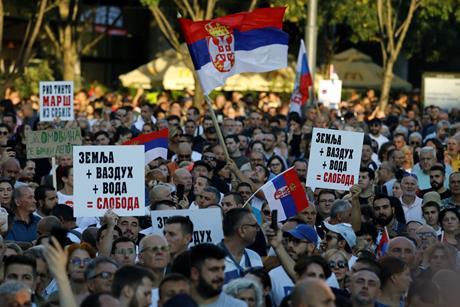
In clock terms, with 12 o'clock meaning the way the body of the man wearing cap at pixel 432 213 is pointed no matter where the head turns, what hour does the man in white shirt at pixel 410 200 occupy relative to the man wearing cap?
The man in white shirt is roughly at 4 o'clock from the man wearing cap.

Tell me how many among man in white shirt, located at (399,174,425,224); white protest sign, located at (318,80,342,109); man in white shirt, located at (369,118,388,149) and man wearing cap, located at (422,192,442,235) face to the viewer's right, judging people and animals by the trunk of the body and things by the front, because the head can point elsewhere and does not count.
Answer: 0

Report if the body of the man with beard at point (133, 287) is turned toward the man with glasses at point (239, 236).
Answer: no

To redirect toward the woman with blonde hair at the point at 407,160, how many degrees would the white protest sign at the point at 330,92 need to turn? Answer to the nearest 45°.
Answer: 0° — it already faces them

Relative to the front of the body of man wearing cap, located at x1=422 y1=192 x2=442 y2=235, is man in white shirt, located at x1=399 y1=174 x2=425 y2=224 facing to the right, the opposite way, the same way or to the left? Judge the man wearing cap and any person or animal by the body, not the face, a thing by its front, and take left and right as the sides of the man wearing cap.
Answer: the same way

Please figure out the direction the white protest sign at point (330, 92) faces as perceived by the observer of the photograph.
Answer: facing the viewer

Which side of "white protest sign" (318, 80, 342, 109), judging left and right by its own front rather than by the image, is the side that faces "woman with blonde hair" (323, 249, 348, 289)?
front

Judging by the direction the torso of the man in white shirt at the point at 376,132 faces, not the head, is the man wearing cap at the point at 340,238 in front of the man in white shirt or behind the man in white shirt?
in front

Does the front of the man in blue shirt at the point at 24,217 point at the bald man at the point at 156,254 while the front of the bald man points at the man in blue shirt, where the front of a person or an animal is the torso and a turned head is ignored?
no

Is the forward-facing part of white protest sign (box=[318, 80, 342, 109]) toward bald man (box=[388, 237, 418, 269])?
yes

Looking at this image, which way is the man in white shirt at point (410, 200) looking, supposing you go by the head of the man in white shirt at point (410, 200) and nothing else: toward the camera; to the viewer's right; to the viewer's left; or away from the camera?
toward the camera
